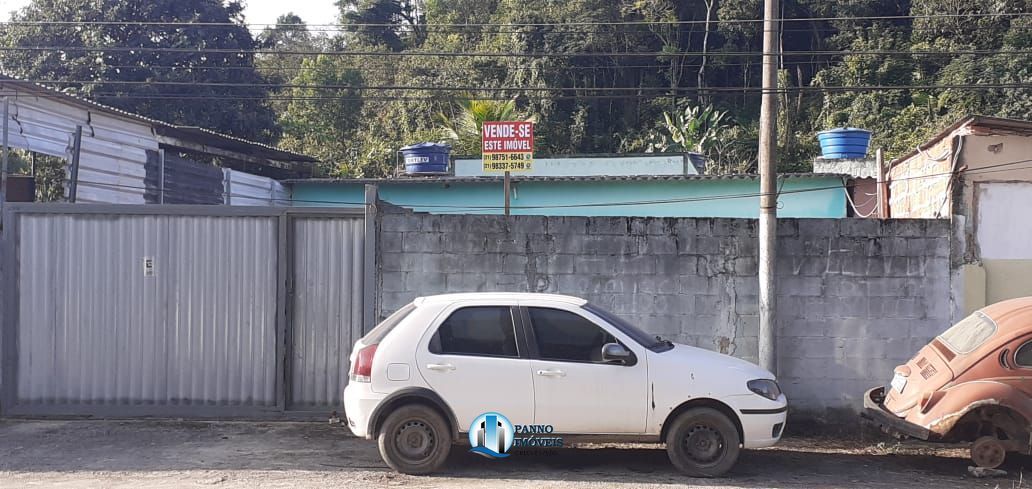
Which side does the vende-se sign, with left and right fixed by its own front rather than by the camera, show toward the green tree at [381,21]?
back

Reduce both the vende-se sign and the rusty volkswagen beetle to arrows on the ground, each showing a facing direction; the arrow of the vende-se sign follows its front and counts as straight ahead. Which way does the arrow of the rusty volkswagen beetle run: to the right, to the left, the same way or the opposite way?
to the left

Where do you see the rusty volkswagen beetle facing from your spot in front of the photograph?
facing away from the viewer and to the right of the viewer

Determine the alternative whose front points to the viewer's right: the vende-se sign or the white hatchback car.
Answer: the white hatchback car

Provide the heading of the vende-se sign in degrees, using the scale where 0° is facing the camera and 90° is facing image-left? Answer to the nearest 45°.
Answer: approximately 0°

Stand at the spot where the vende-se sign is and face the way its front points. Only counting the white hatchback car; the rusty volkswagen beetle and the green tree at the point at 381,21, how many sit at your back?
1

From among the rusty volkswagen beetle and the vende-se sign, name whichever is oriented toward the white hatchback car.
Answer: the vende-se sign

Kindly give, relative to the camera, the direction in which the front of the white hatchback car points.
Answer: facing to the right of the viewer

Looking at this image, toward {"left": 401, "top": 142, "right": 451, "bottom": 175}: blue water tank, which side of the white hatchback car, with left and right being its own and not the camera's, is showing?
left

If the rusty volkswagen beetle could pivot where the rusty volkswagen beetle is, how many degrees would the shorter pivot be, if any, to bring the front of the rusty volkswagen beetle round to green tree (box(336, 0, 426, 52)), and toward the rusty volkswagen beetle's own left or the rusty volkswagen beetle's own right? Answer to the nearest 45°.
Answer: approximately 90° to the rusty volkswagen beetle's own left

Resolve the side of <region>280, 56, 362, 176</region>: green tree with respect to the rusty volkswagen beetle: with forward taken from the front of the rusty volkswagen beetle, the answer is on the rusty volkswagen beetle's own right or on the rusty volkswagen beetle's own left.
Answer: on the rusty volkswagen beetle's own left

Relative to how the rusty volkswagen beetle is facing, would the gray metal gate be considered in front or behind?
behind

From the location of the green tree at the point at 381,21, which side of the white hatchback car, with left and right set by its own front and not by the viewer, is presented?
left

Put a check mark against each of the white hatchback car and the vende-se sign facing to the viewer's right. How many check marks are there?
1
